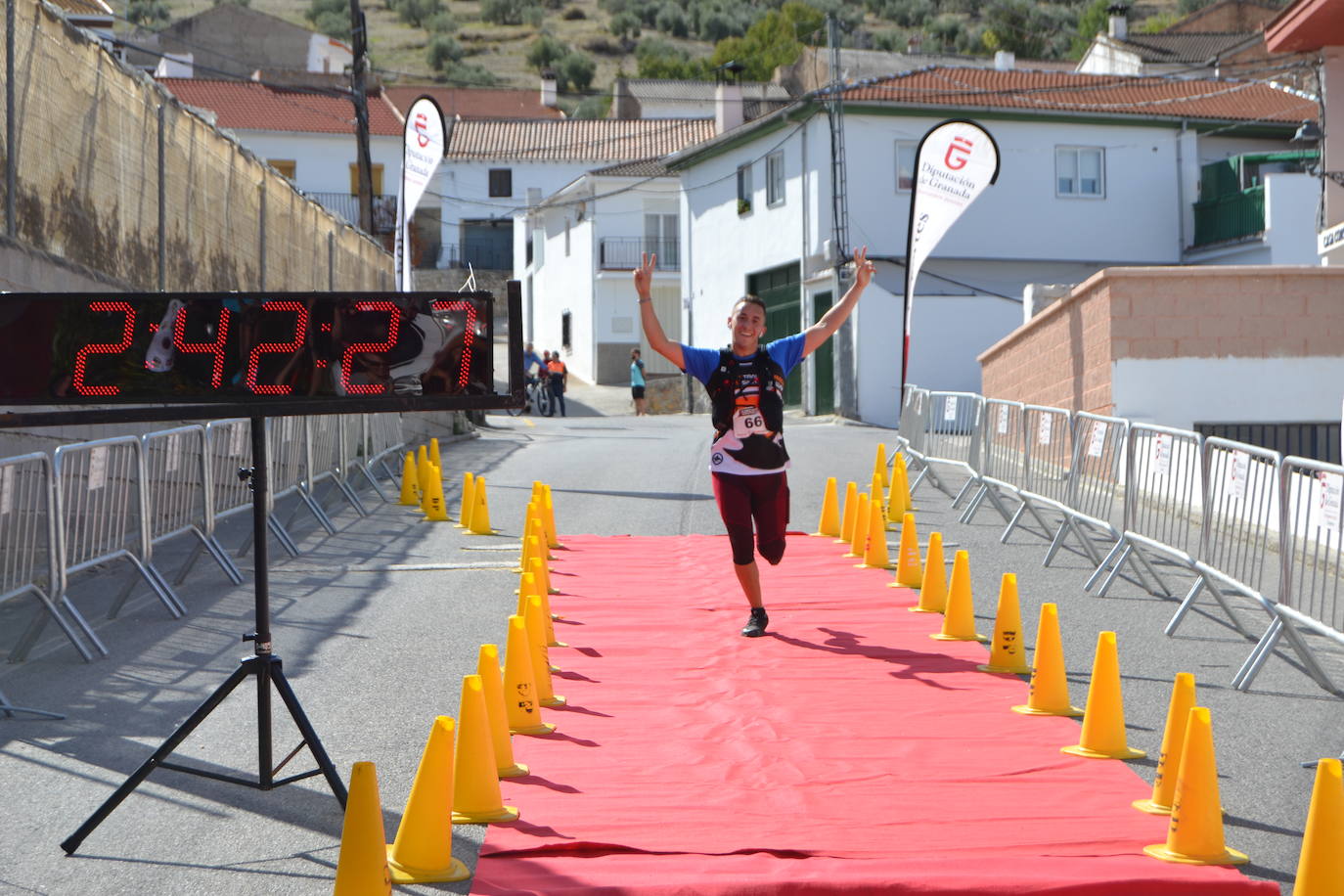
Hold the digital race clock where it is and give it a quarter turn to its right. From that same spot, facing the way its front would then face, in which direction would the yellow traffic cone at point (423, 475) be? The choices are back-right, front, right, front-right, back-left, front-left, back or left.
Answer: right

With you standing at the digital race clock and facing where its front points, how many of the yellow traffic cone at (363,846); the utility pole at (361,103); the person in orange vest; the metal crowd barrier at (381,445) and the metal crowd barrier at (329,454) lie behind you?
4

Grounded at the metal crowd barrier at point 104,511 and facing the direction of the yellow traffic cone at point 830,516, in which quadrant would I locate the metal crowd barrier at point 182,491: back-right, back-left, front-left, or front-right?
front-left

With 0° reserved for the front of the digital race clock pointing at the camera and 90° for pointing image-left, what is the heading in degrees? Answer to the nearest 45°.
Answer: approximately 0°

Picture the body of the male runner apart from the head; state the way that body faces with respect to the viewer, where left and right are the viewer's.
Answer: facing the viewer

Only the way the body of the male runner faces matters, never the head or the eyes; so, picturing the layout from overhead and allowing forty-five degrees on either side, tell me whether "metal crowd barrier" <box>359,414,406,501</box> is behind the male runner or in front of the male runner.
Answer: behind

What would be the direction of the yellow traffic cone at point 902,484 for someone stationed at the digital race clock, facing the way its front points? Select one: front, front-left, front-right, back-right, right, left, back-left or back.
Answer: back-left

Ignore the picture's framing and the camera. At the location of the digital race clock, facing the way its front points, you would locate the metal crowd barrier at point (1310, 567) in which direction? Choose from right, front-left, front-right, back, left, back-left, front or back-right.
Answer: left

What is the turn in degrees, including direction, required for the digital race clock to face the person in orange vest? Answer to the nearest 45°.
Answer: approximately 180°

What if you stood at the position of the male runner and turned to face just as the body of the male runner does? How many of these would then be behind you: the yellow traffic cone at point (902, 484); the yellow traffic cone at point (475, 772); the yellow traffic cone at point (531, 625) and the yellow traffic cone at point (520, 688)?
1

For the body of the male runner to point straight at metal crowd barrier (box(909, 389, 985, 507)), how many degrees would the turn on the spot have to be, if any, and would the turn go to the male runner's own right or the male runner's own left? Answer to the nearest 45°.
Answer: approximately 180°

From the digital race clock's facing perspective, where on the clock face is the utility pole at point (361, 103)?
The utility pole is roughly at 6 o'clock from the digital race clock.
